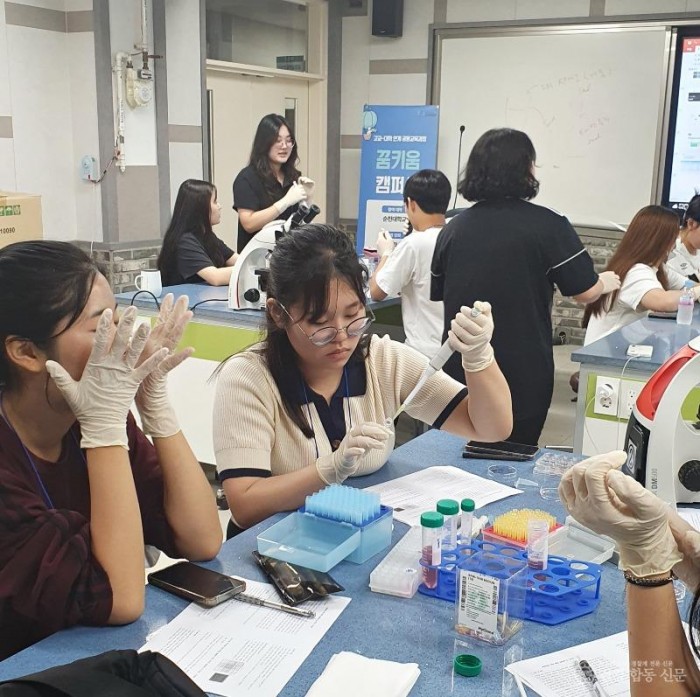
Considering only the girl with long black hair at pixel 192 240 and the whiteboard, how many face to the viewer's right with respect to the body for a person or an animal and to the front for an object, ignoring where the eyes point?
1

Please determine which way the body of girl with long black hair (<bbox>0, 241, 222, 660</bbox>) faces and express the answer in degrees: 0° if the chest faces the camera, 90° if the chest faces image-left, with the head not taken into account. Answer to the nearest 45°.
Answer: approximately 270°

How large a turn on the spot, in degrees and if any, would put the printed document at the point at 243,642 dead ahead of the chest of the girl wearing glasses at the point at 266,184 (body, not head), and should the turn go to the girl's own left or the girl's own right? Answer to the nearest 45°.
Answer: approximately 45° to the girl's own right

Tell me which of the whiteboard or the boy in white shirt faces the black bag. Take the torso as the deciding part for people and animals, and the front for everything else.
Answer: the whiteboard

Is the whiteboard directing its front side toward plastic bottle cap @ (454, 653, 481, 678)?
yes

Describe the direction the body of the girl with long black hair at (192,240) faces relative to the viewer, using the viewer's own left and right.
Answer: facing to the right of the viewer

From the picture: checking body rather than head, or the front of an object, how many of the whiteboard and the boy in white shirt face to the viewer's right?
0

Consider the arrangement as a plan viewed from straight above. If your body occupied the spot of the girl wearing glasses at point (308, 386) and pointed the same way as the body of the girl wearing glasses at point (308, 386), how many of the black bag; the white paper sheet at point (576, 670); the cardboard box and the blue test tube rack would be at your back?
1

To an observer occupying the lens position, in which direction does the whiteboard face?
facing the viewer

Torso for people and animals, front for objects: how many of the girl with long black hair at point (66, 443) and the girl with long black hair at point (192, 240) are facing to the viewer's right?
2

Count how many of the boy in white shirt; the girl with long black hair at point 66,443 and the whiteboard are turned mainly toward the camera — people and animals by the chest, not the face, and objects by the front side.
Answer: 1

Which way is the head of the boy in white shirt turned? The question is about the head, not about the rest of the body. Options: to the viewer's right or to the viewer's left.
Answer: to the viewer's left

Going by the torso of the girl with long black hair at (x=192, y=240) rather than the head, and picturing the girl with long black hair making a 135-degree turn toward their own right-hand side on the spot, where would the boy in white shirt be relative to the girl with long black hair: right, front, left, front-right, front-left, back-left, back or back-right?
left

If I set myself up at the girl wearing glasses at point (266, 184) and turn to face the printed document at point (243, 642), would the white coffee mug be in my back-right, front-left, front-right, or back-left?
front-right

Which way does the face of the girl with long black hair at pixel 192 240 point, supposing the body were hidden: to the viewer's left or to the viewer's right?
to the viewer's right
